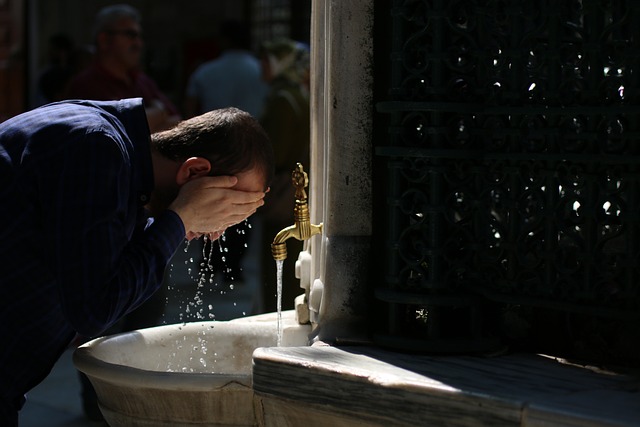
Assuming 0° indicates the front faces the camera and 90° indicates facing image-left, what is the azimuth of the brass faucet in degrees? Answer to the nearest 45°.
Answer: approximately 90°

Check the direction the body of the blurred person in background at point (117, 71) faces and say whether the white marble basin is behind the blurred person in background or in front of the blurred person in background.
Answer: in front

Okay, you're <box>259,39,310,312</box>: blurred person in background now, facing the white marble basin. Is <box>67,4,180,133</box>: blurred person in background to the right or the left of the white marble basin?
right

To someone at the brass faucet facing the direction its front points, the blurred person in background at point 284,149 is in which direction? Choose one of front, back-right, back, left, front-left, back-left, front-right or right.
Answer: right

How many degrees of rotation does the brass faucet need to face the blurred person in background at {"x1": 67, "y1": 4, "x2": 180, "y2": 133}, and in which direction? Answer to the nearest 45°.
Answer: approximately 90° to its right

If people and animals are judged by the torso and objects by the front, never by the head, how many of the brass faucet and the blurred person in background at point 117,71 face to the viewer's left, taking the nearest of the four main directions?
1

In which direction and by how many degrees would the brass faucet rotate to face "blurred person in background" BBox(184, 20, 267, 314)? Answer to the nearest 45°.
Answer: approximately 90° to its right

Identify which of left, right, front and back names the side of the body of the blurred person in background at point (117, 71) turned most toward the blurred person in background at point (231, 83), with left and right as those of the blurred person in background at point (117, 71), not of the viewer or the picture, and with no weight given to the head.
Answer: left
